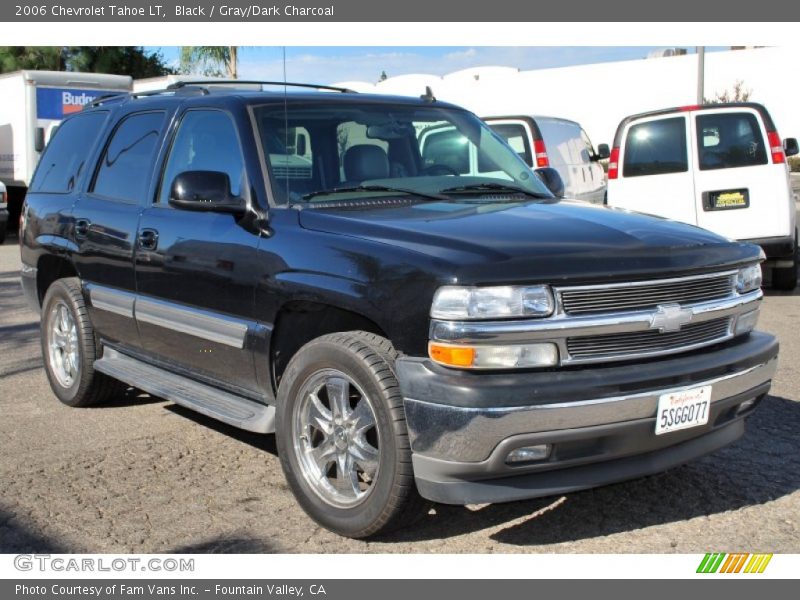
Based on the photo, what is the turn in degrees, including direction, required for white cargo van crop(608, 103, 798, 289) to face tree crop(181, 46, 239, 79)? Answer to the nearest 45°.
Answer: approximately 45° to its left

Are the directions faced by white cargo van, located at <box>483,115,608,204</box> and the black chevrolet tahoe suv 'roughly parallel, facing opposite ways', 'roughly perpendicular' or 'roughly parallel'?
roughly perpendicular

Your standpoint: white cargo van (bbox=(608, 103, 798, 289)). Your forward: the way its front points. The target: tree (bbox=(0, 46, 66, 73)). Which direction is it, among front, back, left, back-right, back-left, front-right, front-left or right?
front-left

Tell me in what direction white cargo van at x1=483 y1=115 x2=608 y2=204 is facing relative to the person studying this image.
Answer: facing away from the viewer and to the right of the viewer

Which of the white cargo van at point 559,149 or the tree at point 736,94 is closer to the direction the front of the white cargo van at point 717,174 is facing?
the tree

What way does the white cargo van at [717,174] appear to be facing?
away from the camera

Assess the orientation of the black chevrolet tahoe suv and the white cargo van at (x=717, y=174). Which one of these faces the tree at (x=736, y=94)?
the white cargo van

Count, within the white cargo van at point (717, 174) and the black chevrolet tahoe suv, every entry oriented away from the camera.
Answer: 1

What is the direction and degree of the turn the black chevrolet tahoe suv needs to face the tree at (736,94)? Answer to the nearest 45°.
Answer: approximately 135° to its left

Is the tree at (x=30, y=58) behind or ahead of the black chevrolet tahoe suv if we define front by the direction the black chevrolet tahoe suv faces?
behind

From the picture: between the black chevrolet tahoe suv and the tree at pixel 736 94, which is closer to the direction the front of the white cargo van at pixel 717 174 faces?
the tree
